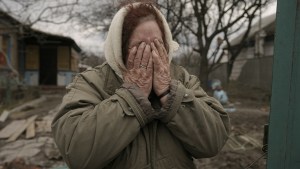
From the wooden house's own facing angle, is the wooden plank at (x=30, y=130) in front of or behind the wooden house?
in front

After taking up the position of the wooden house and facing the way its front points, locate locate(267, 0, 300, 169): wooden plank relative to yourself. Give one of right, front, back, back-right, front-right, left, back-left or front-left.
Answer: front

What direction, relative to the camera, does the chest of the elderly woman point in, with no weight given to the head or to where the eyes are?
toward the camera

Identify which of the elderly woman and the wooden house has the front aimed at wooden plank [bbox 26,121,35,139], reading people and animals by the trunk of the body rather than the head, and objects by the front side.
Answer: the wooden house

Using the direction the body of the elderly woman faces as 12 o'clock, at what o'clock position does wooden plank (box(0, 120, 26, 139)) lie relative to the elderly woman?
The wooden plank is roughly at 5 o'clock from the elderly woman.

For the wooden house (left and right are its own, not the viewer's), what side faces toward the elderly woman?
front

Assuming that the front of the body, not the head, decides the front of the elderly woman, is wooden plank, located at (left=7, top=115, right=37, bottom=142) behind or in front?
behind

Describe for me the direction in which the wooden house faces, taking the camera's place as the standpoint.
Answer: facing the viewer

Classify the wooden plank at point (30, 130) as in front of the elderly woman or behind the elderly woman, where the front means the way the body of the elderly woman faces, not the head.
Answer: behind

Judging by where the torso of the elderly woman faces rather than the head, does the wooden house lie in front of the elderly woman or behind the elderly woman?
behind

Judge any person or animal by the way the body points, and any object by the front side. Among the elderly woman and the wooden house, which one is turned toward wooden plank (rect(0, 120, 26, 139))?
the wooden house

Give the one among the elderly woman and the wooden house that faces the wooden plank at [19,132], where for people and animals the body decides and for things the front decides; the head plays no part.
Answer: the wooden house

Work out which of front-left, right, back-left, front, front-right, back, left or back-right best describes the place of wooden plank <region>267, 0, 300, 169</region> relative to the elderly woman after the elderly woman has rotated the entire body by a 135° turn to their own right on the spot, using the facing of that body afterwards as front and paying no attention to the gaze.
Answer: back-right
